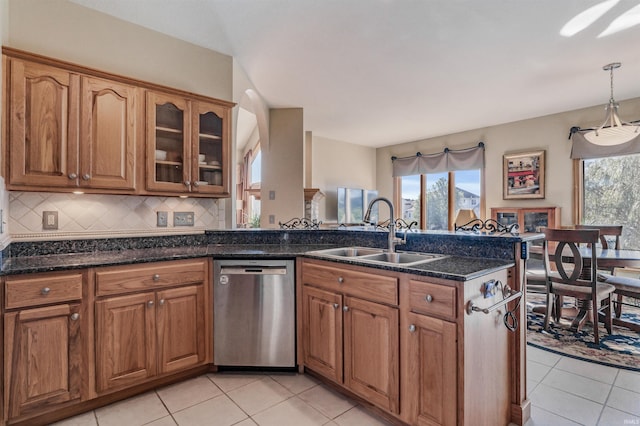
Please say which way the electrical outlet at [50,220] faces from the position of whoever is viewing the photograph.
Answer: facing the viewer

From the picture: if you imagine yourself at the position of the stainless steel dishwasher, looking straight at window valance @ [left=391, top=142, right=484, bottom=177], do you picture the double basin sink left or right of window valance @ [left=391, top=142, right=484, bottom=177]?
right

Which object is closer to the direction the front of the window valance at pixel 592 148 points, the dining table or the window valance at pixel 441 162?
the dining table

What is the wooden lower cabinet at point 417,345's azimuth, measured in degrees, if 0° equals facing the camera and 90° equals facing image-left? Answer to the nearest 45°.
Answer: approximately 45°

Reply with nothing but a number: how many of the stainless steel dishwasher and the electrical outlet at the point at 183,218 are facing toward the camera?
2

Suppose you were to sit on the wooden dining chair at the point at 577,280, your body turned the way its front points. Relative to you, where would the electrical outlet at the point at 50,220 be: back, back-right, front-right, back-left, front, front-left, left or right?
back

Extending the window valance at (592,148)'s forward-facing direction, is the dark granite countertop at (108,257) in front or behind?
in front

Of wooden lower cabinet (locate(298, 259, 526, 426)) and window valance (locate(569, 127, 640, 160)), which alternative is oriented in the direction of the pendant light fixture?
the window valance

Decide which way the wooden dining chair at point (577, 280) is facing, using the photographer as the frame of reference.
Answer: facing away from the viewer and to the right of the viewer

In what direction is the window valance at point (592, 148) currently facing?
toward the camera

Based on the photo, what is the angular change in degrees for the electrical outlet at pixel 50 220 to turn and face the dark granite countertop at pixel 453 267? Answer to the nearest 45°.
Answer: approximately 45° to its left

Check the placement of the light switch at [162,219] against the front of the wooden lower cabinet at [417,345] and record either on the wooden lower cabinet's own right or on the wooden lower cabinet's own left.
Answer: on the wooden lower cabinet's own right

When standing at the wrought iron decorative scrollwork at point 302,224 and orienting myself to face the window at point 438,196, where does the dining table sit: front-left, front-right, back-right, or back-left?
front-right

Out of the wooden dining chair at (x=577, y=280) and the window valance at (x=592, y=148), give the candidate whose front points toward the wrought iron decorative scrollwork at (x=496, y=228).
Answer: the window valance

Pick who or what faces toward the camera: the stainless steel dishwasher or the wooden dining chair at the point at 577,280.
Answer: the stainless steel dishwasher

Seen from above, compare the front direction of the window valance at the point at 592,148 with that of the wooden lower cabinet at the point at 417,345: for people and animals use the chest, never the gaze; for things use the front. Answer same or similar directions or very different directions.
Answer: same or similar directions

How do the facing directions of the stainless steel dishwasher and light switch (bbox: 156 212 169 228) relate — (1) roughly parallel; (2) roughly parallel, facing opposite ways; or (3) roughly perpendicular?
roughly parallel

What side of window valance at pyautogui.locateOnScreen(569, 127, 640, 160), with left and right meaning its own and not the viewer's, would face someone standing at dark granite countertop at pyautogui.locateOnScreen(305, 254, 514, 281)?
front

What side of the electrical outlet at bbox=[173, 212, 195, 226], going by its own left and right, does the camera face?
front
